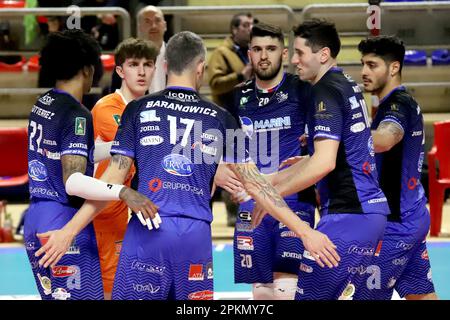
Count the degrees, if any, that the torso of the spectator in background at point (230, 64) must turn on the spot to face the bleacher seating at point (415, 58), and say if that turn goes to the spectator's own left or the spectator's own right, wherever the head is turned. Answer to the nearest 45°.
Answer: approximately 90° to the spectator's own left

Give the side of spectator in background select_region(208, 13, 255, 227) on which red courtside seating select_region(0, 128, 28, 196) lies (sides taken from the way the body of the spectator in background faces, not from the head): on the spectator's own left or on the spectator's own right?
on the spectator's own right

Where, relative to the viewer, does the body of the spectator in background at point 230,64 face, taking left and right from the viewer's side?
facing the viewer and to the right of the viewer
